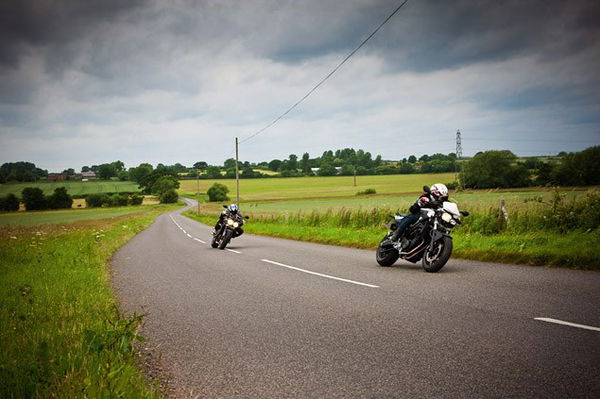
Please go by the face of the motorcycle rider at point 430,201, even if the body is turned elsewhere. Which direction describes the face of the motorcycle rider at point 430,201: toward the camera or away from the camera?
toward the camera

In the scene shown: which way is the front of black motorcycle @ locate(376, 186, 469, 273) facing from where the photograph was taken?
facing the viewer and to the right of the viewer

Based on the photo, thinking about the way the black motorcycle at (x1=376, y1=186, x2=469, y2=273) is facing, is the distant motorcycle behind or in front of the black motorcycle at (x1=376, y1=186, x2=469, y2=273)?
behind
